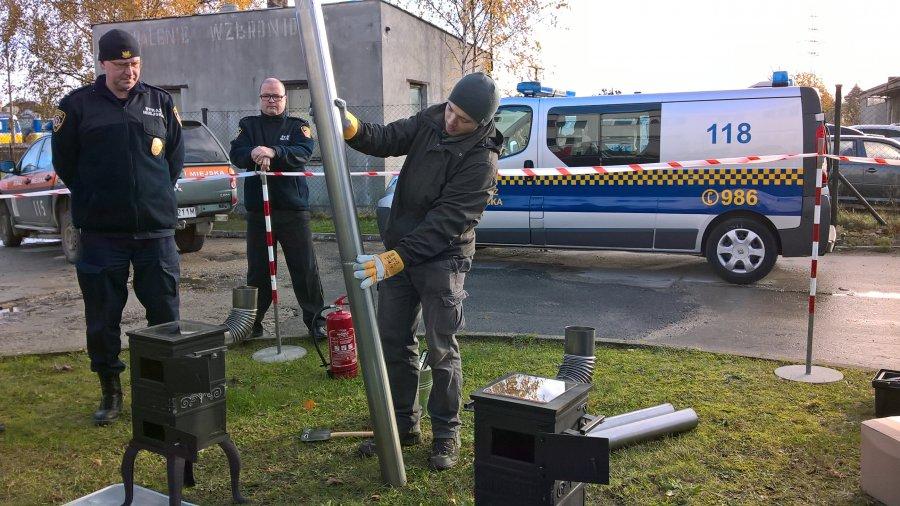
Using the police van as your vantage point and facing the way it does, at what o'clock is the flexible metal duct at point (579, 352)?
The flexible metal duct is roughly at 9 o'clock from the police van.

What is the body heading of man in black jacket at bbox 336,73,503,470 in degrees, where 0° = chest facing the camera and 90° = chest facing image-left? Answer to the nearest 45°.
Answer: approximately 45°

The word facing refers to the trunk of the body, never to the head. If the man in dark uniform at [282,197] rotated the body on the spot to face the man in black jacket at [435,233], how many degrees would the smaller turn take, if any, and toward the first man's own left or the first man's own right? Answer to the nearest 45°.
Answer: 0° — they already face them

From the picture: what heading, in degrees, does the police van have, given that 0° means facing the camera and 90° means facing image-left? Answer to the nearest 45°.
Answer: approximately 90°

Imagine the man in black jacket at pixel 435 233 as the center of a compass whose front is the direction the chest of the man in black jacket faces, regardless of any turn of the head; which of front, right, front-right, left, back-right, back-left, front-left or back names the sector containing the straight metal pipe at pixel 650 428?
back-left

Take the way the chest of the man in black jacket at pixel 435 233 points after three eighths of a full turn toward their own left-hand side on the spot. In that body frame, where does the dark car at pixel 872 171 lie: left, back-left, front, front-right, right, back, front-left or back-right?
front-left

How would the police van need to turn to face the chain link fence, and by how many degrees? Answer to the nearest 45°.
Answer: approximately 45° to its right

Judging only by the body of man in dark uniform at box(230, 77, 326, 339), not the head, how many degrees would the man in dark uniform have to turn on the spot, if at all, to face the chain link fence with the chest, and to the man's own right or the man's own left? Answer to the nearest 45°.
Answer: approximately 180°
